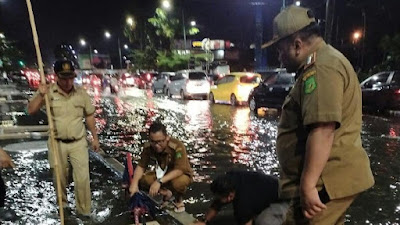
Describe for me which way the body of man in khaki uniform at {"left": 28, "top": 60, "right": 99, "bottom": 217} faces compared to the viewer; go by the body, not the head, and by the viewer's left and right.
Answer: facing the viewer

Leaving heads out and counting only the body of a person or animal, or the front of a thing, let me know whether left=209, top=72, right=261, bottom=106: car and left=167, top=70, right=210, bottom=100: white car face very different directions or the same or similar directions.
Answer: same or similar directions

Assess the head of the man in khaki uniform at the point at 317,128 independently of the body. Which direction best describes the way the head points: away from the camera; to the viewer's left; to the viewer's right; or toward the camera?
to the viewer's left

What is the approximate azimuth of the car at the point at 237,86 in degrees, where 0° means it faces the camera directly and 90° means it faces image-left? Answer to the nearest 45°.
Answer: approximately 135°

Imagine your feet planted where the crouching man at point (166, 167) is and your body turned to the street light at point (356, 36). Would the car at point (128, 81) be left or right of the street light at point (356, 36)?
left

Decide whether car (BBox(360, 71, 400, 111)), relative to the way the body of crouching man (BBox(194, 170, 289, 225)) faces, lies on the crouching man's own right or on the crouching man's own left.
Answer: on the crouching man's own right

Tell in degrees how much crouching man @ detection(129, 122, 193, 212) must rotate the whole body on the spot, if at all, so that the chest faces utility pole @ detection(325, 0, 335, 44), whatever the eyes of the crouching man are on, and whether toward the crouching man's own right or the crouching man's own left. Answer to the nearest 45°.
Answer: approximately 180°

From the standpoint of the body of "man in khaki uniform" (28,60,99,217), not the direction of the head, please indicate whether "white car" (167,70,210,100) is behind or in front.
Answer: behind

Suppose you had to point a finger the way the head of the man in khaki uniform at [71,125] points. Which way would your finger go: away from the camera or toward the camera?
toward the camera

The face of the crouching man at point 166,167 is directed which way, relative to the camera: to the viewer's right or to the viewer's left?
to the viewer's left

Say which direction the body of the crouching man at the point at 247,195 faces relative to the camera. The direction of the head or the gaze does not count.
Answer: to the viewer's left

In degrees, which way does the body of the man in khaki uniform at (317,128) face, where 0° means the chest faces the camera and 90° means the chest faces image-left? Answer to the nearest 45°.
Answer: approximately 90°

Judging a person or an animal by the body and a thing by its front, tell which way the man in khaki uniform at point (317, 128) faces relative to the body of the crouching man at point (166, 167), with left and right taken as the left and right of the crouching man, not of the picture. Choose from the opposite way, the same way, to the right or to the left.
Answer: to the right
